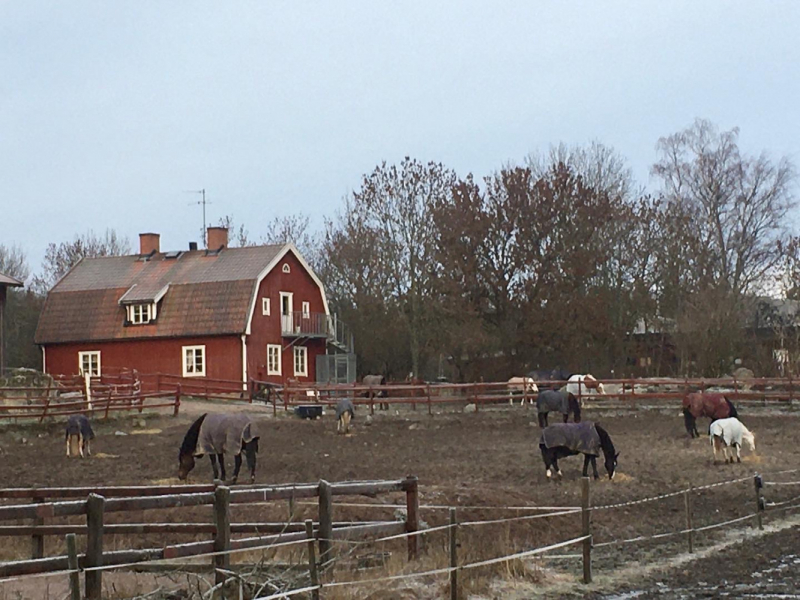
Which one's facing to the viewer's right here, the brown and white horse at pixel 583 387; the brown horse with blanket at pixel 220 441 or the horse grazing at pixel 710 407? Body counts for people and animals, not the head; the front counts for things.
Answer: the brown and white horse

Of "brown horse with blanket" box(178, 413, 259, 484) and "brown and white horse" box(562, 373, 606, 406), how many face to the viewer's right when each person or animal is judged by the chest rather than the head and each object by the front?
1

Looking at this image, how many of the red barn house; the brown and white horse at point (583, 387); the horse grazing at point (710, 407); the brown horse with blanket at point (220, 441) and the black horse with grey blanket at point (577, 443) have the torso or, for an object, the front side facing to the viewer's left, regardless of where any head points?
2

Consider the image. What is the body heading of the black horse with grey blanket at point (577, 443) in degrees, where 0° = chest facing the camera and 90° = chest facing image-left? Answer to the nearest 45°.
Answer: approximately 270°

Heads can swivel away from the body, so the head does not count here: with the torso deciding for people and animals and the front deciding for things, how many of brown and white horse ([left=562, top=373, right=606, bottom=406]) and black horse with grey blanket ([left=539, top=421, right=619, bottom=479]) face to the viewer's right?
2

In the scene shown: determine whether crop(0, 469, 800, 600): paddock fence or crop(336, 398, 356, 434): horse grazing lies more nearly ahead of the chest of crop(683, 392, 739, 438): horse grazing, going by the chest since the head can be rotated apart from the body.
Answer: the horse grazing

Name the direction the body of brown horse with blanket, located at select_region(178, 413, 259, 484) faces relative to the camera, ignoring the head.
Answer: to the viewer's left

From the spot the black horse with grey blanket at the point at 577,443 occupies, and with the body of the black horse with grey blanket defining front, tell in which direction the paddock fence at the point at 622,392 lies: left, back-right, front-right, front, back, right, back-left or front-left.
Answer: left

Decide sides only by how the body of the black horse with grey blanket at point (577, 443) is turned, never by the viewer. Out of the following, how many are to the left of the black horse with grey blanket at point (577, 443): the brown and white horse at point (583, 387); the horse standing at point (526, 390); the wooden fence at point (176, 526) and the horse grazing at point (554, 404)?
3

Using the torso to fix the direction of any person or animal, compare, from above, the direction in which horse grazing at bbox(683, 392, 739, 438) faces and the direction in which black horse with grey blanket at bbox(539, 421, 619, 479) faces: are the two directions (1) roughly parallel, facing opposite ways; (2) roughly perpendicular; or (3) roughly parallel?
roughly parallel, facing opposite ways

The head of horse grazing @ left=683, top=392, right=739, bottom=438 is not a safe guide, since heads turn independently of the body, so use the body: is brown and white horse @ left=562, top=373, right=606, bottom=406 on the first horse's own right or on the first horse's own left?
on the first horse's own right

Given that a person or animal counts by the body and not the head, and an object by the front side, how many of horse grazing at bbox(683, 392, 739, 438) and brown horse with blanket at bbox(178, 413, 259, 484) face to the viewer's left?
2

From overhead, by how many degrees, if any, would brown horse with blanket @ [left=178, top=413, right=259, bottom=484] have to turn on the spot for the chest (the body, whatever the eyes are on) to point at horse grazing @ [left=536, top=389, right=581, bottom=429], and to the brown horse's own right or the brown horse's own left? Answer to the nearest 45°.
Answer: approximately 135° to the brown horse's own right

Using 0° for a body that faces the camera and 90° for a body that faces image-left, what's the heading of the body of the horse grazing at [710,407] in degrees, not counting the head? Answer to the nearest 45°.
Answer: approximately 90°
